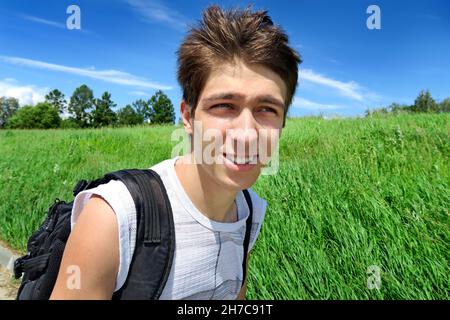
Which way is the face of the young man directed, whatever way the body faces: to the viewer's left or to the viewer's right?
to the viewer's right

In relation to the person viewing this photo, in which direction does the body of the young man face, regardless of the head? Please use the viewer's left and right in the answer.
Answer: facing the viewer and to the right of the viewer
